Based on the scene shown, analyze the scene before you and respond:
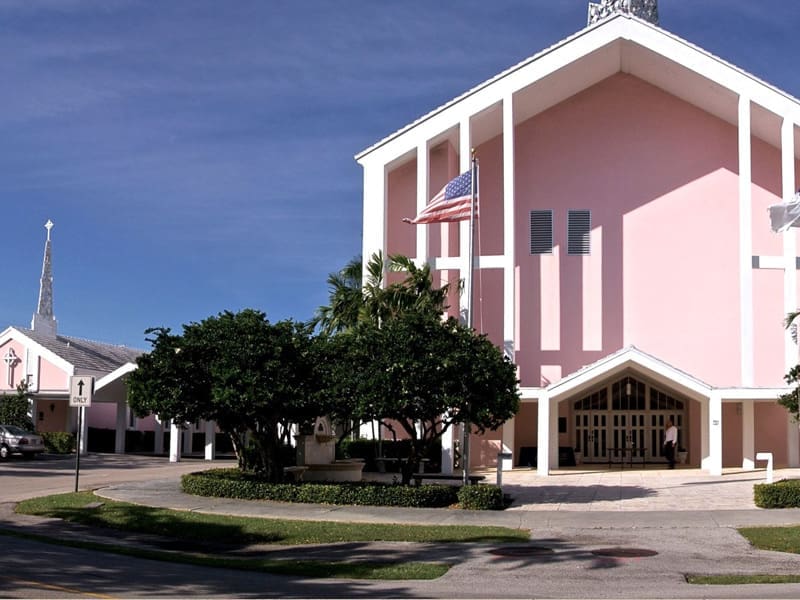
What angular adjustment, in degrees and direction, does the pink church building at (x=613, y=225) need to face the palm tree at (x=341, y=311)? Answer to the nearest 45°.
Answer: approximately 45° to its right

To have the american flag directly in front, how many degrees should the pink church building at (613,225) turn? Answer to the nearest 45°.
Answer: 0° — it already faces it

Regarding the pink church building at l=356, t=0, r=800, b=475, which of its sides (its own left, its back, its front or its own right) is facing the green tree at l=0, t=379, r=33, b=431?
right

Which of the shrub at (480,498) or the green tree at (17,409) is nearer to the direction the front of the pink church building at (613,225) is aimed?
the shrub

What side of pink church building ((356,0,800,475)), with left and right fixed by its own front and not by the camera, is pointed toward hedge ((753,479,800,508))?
front

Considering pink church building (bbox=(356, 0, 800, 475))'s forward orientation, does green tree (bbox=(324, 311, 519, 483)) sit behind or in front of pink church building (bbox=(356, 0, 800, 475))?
in front

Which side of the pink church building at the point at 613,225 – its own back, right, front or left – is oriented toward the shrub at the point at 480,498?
front

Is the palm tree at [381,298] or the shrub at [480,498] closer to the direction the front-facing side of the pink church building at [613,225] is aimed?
the shrub

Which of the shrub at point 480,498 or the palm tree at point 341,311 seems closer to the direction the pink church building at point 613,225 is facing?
the shrub

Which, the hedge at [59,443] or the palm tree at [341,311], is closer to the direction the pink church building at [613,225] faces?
the palm tree

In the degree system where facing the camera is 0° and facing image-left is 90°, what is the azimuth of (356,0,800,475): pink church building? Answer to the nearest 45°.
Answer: approximately 0°

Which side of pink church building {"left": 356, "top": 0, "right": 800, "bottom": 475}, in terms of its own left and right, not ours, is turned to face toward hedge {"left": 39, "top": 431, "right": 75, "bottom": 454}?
right

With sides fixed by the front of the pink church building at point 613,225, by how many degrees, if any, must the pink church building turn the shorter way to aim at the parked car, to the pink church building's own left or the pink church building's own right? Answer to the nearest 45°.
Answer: approximately 90° to the pink church building's own right
